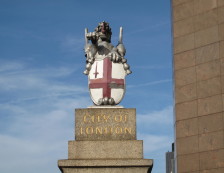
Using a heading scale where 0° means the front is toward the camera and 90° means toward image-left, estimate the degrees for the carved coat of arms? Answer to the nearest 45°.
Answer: approximately 0°
